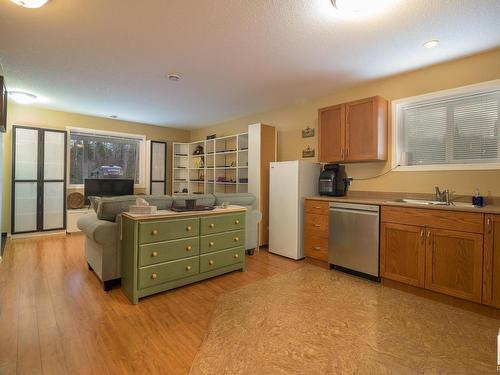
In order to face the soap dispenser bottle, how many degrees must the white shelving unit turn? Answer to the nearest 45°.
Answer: approximately 90° to its left

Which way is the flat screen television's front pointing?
toward the camera

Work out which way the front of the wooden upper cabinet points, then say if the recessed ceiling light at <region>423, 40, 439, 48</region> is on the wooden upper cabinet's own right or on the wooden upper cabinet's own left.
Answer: on the wooden upper cabinet's own left

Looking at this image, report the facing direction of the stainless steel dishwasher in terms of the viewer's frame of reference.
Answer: facing the viewer and to the left of the viewer

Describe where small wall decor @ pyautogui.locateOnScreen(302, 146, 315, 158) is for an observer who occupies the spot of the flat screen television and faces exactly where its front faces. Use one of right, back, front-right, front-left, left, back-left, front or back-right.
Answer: front-left

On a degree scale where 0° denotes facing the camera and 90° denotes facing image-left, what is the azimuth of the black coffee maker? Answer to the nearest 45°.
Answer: approximately 45°

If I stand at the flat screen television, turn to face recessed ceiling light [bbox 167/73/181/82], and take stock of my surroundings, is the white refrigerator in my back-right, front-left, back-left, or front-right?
front-left

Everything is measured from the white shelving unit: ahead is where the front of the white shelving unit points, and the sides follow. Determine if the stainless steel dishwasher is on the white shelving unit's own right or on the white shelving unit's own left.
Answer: on the white shelving unit's own left

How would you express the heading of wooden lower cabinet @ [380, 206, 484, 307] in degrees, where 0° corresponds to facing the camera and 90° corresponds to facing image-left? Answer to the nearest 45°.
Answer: approximately 45°
